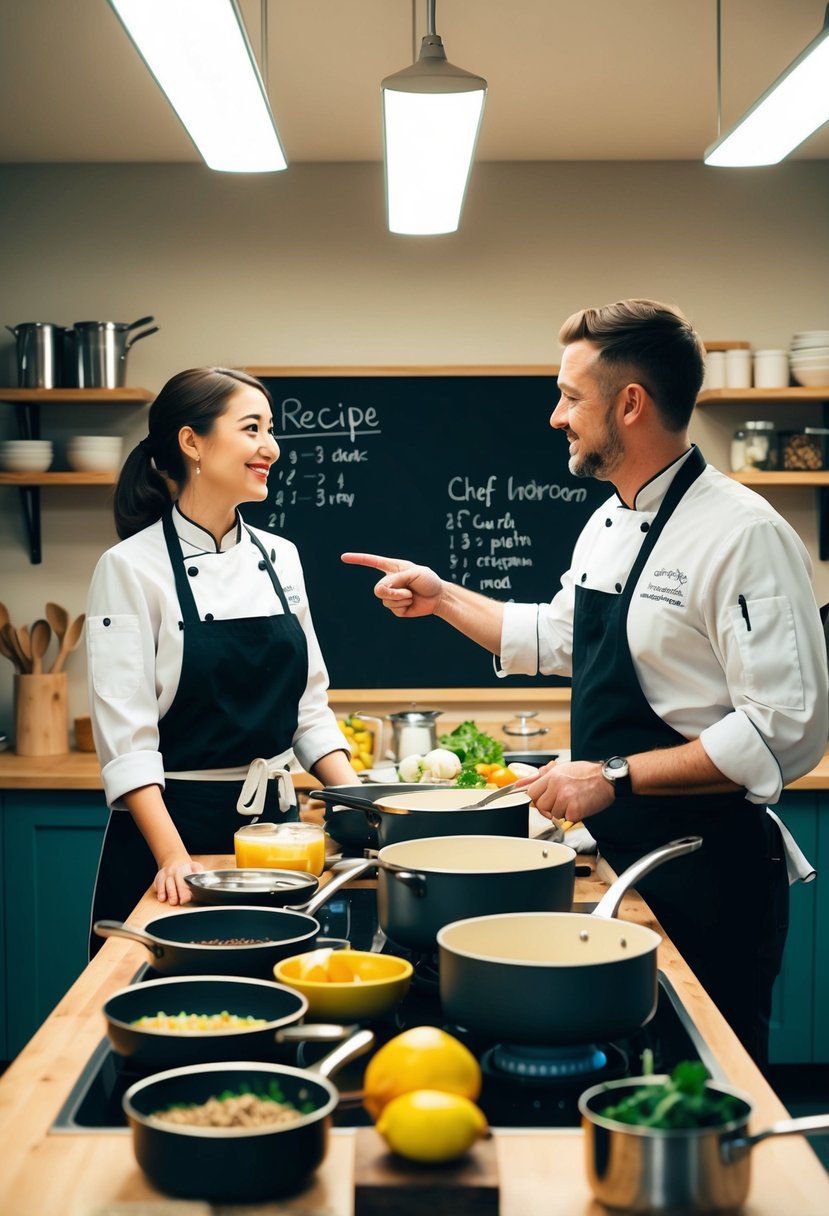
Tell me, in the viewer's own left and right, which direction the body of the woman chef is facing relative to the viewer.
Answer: facing the viewer and to the right of the viewer

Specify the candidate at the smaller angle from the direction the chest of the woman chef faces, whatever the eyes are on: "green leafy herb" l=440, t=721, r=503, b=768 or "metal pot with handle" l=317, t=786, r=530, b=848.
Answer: the metal pot with handle

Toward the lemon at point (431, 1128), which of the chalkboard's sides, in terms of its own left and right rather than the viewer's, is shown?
front

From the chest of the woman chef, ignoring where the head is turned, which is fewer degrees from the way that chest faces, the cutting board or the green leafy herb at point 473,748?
the cutting board

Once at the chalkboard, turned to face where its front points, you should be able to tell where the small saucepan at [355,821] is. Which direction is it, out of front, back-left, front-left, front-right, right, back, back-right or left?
front

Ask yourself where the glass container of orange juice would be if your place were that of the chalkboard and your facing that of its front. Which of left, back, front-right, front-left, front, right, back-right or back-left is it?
front

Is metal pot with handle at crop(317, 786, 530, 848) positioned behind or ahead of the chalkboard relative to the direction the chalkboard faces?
ahead

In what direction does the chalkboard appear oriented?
toward the camera

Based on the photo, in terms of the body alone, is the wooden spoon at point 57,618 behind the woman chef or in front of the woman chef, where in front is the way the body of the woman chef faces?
behind

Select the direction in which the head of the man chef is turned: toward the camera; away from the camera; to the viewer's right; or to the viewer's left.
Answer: to the viewer's left

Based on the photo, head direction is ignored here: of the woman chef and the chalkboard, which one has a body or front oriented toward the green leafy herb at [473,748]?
the chalkboard

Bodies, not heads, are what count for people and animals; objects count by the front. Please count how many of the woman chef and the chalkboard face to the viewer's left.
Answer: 0

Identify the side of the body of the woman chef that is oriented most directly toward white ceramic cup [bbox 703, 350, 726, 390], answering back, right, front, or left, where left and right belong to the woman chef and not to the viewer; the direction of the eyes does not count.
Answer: left

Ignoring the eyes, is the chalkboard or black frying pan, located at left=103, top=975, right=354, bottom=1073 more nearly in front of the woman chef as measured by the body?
the black frying pan

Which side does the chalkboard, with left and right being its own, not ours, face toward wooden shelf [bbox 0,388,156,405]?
right

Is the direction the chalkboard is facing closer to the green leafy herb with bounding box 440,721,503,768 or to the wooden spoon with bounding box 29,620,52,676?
the green leafy herb

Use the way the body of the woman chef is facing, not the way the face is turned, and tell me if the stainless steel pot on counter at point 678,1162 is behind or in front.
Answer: in front
